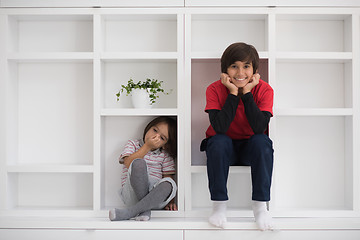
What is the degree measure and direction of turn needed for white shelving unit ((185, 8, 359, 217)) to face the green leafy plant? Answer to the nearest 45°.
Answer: approximately 90° to its right

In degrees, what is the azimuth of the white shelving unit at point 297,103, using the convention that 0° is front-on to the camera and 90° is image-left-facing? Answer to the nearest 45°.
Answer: approximately 0°

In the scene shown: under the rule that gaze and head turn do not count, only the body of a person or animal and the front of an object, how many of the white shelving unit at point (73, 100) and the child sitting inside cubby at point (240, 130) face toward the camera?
2

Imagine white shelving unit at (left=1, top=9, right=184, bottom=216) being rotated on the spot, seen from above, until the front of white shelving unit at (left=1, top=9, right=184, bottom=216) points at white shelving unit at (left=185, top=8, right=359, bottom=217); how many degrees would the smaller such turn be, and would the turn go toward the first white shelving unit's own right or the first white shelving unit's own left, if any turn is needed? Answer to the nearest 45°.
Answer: approximately 90° to the first white shelving unit's own left

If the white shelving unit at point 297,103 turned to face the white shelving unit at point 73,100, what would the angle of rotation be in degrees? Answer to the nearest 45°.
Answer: approximately 90° to its right
